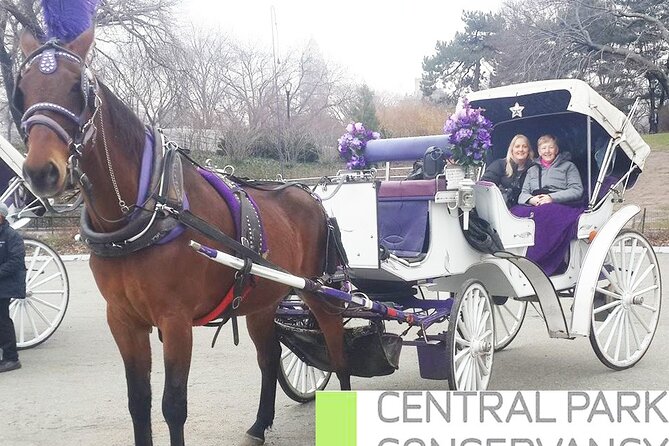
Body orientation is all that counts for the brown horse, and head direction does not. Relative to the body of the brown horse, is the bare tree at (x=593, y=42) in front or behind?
behind

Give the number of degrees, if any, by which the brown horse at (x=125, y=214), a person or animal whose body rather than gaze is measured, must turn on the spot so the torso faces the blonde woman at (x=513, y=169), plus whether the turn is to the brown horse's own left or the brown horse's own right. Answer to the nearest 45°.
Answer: approximately 180°

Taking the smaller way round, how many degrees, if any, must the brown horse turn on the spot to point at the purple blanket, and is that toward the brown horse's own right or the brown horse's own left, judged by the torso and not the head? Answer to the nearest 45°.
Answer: approximately 180°

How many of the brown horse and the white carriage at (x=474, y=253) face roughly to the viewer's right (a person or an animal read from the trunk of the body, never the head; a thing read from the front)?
0

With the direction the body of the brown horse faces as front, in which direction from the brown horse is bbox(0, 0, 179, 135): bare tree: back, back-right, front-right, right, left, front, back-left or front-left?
back-right

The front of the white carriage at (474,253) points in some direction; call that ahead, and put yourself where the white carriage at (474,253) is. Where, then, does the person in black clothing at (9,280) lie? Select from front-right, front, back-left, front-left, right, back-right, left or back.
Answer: front-right

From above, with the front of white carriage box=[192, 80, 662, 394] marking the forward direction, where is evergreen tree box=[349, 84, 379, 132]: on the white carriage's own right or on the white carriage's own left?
on the white carriage's own right

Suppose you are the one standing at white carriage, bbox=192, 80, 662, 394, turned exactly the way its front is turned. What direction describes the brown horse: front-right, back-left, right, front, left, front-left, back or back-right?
front

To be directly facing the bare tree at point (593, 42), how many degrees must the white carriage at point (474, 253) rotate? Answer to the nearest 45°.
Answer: approximately 135° to its right

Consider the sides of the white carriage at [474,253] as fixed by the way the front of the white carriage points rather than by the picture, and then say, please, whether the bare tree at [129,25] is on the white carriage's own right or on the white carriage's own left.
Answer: on the white carriage's own right

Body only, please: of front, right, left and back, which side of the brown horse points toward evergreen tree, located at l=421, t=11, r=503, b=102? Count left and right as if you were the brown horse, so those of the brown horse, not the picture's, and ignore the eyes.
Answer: back

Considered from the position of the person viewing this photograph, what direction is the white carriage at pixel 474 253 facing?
facing the viewer and to the left of the viewer
